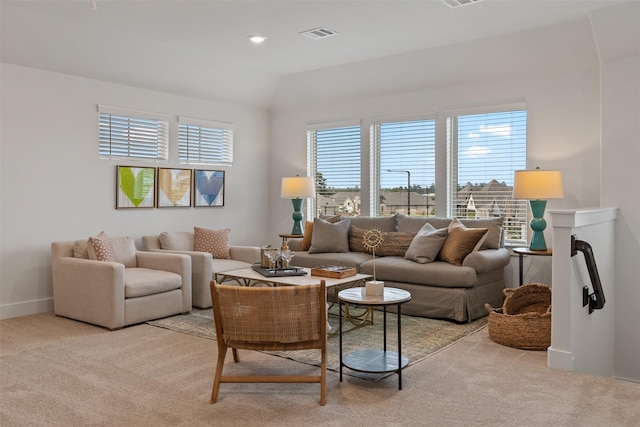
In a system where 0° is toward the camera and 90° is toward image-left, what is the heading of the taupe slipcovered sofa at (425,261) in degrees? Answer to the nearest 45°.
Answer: approximately 45°

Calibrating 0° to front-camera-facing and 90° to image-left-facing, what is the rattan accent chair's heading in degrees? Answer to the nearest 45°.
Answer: approximately 180°

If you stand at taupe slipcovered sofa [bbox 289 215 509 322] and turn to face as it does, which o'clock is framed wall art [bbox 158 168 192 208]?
The framed wall art is roughly at 2 o'clock from the taupe slipcovered sofa.

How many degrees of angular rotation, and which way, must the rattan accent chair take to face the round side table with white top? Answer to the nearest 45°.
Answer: approximately 45° to its right

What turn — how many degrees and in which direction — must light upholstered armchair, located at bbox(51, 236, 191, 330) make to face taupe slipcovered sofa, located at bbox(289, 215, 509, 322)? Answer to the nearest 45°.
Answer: approximately 45° to its left

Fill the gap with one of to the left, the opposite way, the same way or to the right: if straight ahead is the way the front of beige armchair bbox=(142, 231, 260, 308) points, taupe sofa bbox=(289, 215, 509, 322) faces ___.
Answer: to the right
